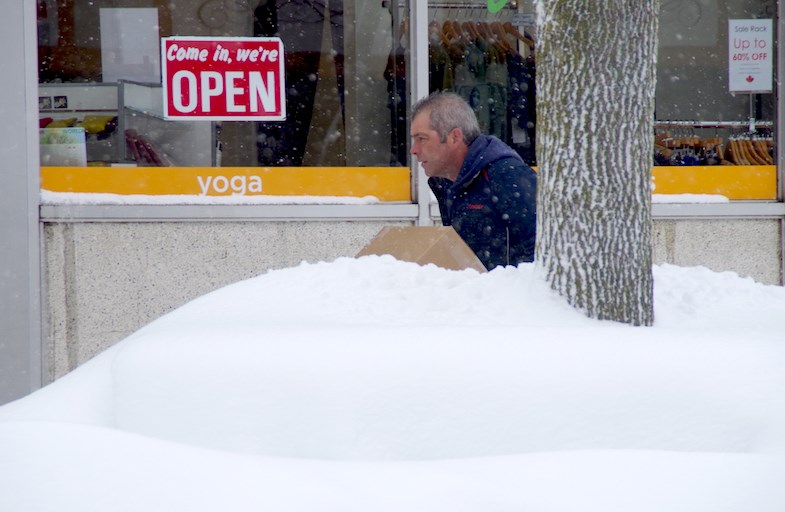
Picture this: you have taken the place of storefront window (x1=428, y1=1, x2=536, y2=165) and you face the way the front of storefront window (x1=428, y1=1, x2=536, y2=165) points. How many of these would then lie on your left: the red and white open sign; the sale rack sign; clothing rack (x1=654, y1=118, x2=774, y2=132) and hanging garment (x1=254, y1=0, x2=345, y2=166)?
2

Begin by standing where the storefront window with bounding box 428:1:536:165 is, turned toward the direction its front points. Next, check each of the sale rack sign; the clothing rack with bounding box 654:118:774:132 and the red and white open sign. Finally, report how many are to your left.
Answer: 2

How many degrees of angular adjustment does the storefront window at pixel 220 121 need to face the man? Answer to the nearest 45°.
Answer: approximately 45° to its left

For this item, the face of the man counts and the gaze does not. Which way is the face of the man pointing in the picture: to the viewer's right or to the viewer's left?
to the viewer's left

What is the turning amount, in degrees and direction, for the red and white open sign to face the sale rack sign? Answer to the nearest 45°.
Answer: approximately 90° to its left

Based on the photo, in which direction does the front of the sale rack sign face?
toward the camera

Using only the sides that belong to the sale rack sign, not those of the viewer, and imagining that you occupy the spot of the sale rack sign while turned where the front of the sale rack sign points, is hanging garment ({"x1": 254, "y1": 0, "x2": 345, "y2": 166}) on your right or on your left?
on your right

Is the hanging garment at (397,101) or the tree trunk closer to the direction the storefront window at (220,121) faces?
the tree trunk

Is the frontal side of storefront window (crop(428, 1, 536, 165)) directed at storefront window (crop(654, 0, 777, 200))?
no

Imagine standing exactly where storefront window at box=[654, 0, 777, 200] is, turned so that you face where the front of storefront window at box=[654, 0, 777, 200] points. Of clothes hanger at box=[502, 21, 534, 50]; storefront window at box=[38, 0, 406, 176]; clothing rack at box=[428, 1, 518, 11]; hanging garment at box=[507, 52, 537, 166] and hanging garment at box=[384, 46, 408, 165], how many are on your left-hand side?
0

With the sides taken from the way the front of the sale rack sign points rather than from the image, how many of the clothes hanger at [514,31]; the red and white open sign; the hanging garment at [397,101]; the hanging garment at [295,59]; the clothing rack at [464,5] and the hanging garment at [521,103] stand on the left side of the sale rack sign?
0

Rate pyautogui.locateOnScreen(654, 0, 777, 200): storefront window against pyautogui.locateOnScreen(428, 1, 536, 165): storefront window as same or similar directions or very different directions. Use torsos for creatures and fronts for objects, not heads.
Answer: same or similar directions

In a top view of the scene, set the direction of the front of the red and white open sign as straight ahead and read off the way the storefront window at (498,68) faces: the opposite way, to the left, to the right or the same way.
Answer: the same way

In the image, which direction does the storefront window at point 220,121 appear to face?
toward the camera
